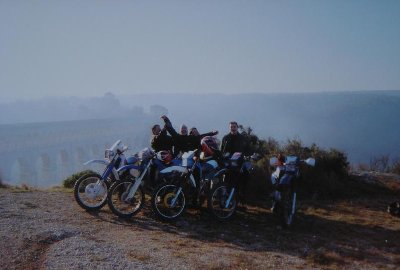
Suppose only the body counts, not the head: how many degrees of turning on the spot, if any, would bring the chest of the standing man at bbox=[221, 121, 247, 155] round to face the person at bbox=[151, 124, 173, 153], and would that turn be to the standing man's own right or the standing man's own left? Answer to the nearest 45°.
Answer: approximately 90° to the standing man's own right

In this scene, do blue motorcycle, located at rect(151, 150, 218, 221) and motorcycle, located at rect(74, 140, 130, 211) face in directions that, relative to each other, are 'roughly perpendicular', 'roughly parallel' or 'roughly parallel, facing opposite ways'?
roughly parallel

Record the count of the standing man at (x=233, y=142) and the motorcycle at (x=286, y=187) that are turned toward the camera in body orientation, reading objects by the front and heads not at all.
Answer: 2

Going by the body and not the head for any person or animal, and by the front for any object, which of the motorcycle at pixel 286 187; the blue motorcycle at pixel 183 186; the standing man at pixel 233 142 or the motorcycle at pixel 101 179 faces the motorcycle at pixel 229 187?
the standing man

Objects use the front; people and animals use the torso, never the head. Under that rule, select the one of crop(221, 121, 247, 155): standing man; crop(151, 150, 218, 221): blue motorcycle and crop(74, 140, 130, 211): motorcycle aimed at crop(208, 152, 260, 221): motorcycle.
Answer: the standing man

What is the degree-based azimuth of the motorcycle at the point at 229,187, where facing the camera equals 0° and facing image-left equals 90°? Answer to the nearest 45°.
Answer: approximately 45°

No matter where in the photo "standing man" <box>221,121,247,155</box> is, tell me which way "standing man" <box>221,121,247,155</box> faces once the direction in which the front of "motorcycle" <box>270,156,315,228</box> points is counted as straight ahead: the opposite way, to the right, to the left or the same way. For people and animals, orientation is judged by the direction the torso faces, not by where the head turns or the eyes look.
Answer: the same way

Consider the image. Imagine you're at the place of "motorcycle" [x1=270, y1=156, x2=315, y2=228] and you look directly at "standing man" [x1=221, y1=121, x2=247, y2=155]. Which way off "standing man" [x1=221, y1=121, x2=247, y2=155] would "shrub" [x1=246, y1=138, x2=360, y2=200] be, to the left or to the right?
right

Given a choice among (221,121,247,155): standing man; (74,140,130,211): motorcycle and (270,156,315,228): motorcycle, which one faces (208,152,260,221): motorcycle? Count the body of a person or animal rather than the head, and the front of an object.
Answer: the standing man

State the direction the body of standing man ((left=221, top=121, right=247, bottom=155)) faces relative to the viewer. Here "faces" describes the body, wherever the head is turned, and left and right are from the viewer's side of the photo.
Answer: facing the viewer

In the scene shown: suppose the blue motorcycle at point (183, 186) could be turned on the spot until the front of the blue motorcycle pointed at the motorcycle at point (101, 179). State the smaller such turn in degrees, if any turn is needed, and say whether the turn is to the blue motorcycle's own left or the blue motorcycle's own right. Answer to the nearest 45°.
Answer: approximately 45° to the blue motorcycle's own right

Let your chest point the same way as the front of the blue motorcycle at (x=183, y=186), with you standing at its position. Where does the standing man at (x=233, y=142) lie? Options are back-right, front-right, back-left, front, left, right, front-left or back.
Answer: back

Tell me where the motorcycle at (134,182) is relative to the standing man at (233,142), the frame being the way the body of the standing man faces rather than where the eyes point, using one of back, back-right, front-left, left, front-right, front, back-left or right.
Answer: front-right

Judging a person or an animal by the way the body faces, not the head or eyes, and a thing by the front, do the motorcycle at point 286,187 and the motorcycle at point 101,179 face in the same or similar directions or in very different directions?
same or similar directions

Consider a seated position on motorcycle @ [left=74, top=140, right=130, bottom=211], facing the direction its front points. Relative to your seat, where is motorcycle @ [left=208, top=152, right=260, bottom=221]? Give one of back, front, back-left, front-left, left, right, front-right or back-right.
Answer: back-left

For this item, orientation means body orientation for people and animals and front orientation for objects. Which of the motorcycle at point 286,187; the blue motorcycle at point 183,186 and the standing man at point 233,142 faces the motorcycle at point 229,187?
the standing man

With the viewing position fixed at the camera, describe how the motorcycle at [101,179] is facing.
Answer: facing the viewer and to the left of the viewer

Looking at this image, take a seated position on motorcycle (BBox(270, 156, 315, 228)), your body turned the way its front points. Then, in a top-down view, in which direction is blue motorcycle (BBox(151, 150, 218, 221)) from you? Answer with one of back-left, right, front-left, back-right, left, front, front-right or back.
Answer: right
